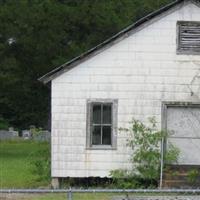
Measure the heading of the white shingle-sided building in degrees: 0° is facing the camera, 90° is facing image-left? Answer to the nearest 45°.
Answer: approximately 0°
